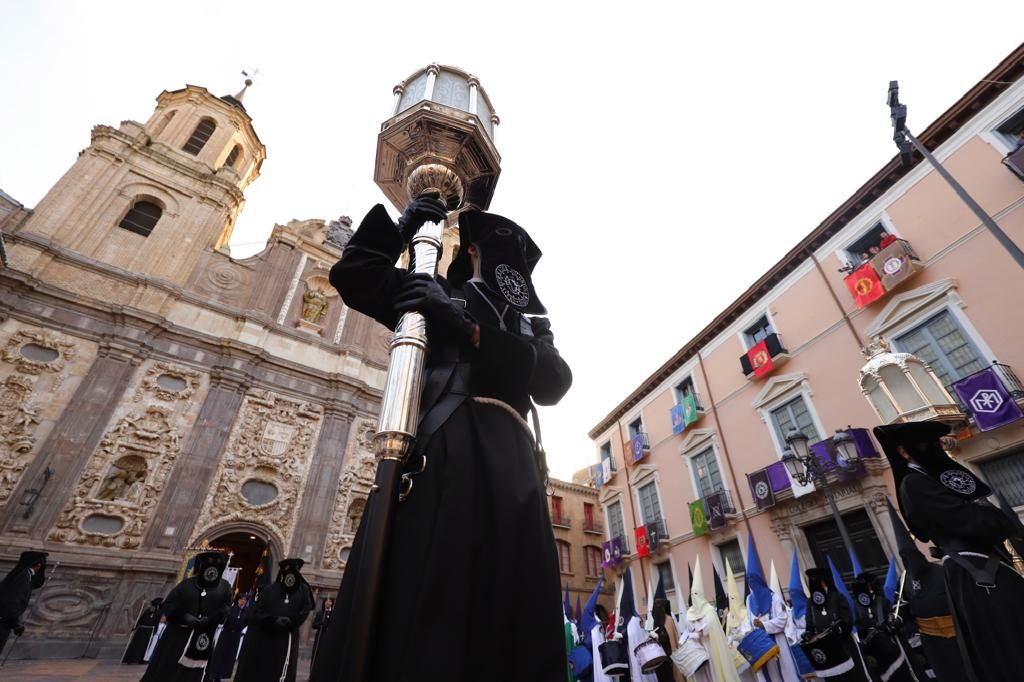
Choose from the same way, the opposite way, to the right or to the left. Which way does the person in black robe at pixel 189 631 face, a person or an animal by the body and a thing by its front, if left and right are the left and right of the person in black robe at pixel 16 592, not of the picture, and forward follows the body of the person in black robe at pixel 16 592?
to the right

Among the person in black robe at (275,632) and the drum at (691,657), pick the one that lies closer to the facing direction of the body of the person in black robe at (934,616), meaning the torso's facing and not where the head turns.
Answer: the person in black robe

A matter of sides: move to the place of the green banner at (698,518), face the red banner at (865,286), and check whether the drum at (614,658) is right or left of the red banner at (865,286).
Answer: right

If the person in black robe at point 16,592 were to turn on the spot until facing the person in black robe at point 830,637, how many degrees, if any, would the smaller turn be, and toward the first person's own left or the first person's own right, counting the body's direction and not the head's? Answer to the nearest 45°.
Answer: approximately 45° to the first person's own right

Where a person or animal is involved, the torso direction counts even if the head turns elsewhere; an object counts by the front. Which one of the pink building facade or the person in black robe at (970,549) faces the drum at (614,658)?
the pink building facade

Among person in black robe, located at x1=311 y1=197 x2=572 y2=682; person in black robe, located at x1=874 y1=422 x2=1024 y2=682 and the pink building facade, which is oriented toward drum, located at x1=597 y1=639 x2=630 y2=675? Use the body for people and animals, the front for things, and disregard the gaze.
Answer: the pink building facade

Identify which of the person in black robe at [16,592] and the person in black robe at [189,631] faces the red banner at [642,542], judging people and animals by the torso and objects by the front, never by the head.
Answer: the person in black robe at [16,592]
